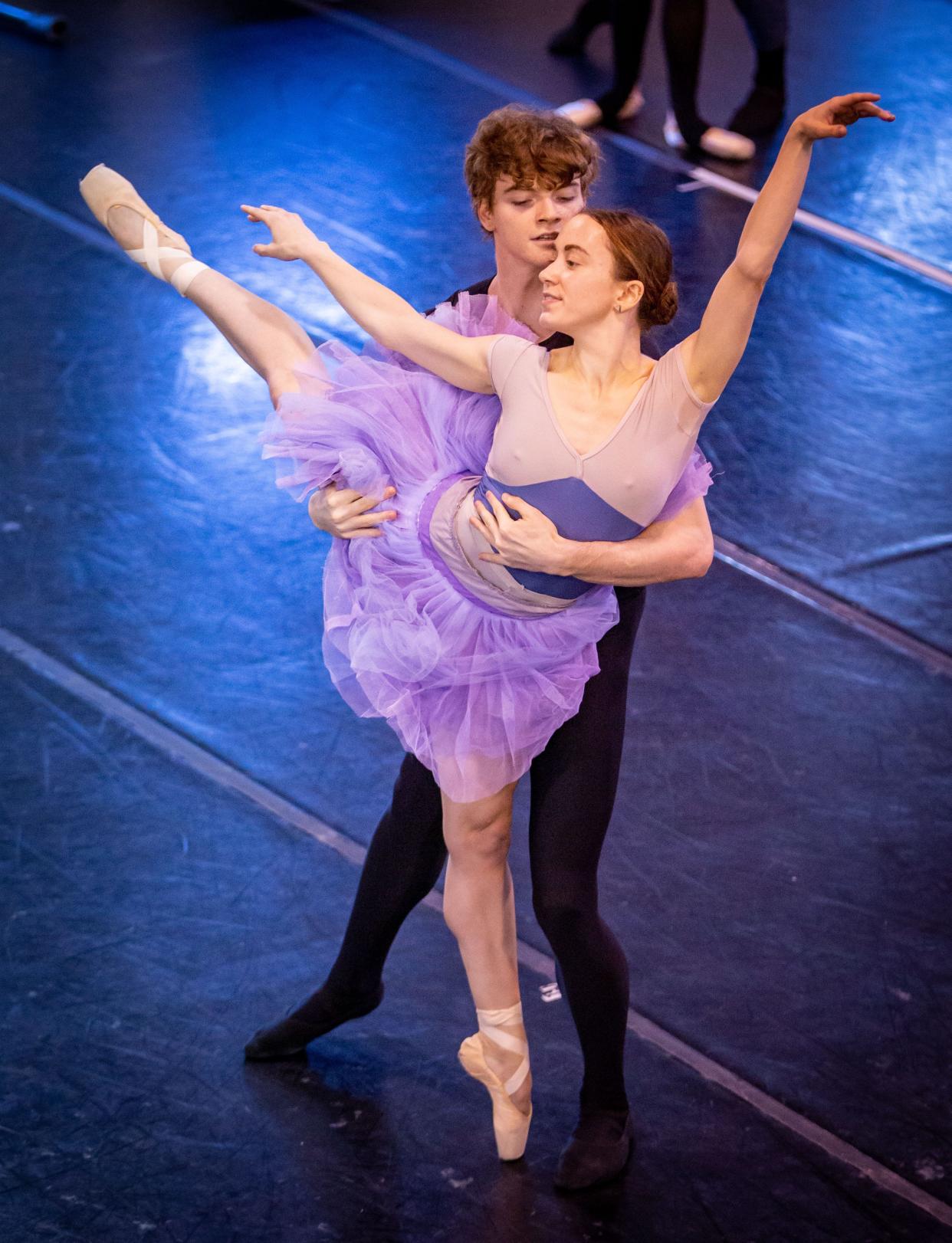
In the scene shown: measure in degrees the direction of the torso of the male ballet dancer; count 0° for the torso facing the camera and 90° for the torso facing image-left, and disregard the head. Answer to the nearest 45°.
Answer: approximately 0°
